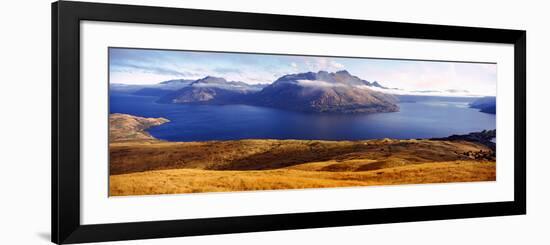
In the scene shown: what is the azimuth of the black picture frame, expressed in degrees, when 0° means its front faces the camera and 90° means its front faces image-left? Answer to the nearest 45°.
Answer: approximately 315°
